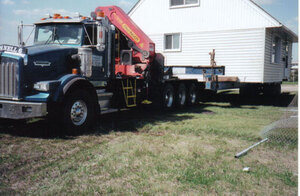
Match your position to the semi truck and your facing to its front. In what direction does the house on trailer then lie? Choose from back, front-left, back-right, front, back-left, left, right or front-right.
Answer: back

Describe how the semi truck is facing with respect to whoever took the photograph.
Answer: facing the viewer and to the left of the viewer
